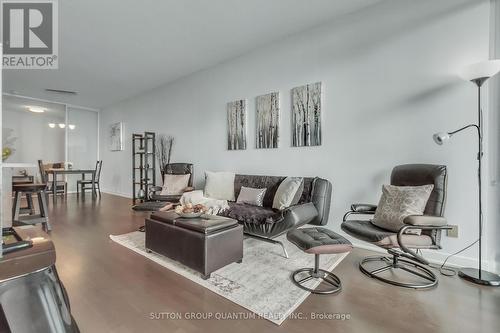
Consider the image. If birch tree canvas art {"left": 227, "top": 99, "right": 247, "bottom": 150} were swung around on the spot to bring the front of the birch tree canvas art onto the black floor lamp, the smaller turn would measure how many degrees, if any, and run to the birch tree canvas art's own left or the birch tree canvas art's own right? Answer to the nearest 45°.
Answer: approximately 90° to the birch tree canvas art's own left

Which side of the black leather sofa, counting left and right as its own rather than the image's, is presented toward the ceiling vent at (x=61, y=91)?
right

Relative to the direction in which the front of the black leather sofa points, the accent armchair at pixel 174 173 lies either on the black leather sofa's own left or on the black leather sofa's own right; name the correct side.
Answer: on the black leather sofa's own right

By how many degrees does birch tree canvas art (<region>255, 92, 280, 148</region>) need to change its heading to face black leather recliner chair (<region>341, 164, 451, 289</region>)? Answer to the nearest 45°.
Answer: approximately 90° to its left

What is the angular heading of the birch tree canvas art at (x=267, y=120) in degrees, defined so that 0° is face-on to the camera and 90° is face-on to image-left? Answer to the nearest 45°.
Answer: approximately 45°

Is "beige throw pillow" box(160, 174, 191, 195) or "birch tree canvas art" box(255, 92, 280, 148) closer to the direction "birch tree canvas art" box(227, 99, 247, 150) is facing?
the beige throw pillow

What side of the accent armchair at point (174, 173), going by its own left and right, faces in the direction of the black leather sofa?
left

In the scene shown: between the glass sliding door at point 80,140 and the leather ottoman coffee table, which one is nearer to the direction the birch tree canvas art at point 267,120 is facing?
the leather ottoman coffee table

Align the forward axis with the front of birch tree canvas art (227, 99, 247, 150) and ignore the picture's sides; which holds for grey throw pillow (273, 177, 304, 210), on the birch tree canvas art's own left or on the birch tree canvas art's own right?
on the birch tree canvas art's own left

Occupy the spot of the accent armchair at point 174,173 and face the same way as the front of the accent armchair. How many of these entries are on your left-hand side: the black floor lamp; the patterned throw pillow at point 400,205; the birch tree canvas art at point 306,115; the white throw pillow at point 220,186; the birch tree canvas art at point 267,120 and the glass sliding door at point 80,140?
5
